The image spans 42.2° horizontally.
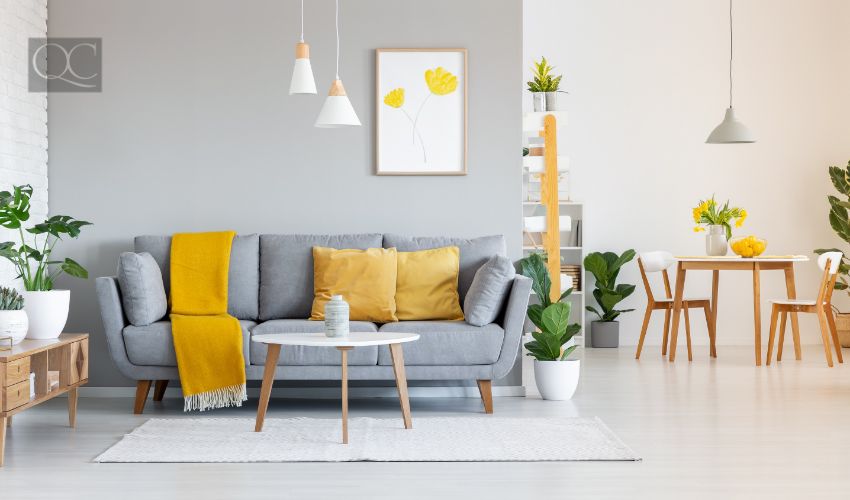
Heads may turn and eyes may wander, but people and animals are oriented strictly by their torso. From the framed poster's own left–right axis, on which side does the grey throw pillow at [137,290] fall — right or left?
on its right

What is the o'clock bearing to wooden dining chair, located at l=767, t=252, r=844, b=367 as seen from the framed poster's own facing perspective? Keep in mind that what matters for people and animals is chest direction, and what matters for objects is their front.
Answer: The wooden dining chair is roughly at 8 o'clock from the framed poster.

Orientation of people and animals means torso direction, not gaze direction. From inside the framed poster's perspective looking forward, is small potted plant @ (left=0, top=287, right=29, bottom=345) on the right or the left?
on its right

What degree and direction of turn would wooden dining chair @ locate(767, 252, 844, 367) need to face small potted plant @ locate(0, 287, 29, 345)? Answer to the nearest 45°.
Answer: approximately 45° to its left

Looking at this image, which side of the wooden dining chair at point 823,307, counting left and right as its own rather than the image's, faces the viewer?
left

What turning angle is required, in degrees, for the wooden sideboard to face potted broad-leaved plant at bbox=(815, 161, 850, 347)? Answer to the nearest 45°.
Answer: approximately 45° to its left

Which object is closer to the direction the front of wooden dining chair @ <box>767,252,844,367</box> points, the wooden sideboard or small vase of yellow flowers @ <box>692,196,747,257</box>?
the small vase of yellow flowers

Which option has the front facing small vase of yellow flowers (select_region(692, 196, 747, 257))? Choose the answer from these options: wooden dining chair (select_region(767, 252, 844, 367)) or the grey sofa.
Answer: the wooden dining chair

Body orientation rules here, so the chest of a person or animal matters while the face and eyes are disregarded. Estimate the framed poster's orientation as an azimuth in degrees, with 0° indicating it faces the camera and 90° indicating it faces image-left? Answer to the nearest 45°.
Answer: approximately 0°
